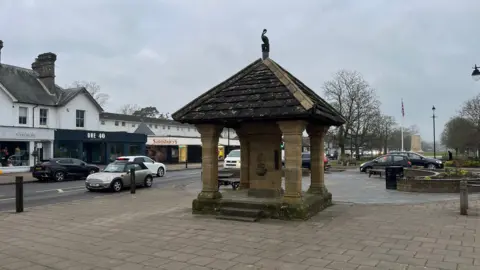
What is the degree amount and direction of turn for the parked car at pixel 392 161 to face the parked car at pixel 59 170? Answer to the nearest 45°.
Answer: approximately 45° to its left

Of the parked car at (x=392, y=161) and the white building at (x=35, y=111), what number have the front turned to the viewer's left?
1

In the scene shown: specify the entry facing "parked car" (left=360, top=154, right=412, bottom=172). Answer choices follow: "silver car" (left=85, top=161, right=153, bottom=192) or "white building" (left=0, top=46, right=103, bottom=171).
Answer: the white building

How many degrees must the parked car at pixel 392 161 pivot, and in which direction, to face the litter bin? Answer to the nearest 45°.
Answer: approximately 90° to its left

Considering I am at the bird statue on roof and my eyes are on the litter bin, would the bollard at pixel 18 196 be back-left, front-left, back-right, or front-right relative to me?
back-left

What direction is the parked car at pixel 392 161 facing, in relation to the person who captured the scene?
facing to the left of the viewer

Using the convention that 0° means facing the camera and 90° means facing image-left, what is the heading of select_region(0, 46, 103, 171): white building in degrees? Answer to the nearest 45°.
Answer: approximately 315°

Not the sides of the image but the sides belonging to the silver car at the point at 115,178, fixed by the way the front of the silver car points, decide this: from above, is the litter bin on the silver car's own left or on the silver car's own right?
on the silver car's own left
